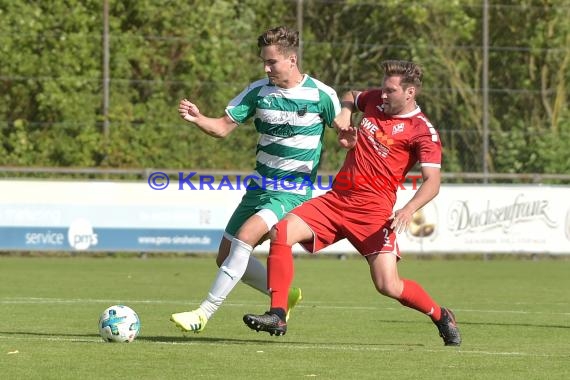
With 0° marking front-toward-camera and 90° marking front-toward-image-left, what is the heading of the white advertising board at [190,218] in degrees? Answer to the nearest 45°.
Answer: approximately 0°

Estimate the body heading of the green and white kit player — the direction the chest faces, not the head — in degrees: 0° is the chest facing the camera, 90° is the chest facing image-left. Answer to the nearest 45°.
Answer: approximately 45°

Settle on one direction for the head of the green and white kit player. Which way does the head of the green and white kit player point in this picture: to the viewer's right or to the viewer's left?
to the viewer's left

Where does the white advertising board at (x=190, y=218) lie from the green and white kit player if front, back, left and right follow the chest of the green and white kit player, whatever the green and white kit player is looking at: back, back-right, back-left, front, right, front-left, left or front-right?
back-right
